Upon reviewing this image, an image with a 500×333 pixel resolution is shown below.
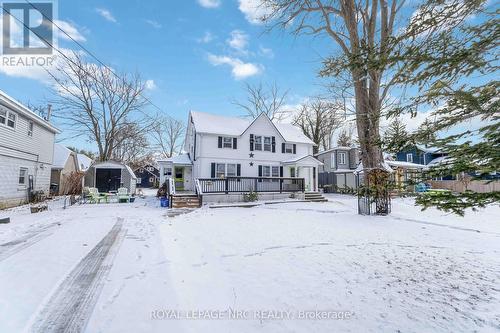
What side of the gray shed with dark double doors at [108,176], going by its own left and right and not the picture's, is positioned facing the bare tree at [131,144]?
back

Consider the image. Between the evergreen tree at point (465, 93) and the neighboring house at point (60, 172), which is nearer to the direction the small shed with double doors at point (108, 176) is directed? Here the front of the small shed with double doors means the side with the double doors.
the evergreen tree

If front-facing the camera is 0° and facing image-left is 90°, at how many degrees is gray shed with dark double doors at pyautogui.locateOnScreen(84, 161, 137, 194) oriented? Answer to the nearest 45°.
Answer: approximately 0°

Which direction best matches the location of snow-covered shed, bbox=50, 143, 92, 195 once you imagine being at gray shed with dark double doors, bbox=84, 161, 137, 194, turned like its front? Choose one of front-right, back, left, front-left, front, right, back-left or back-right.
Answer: back-right

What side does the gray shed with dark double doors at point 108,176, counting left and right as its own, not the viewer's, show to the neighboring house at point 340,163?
left
